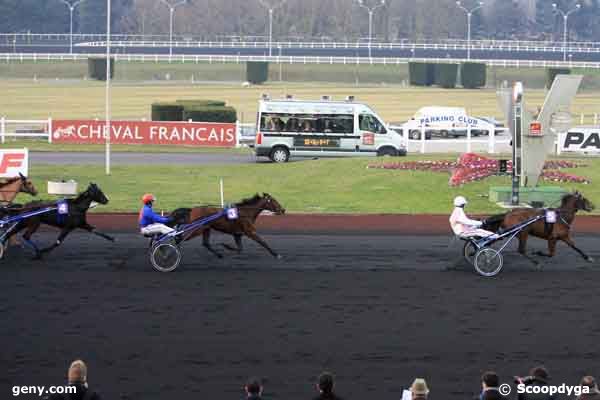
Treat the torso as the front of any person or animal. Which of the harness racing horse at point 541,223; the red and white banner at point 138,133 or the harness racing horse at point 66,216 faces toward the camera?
the red and white banner

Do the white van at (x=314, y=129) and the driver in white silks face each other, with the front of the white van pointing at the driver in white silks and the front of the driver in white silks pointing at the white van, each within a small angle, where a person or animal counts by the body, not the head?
no

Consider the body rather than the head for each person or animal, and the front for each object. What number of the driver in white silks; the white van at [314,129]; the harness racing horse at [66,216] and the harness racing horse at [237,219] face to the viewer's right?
4

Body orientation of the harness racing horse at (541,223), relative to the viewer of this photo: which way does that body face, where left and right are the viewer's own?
facing to the right of the viewer

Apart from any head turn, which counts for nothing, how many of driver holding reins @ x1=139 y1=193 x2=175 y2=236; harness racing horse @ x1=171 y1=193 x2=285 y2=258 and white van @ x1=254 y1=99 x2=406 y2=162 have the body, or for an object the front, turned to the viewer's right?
3

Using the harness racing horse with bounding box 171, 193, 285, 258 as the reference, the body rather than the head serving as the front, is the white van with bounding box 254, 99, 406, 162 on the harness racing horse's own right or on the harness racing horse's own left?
on the harness racing horse's own left

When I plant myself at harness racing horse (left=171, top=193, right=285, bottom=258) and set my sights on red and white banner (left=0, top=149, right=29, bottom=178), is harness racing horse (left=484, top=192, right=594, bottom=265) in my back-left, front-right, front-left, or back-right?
back-right

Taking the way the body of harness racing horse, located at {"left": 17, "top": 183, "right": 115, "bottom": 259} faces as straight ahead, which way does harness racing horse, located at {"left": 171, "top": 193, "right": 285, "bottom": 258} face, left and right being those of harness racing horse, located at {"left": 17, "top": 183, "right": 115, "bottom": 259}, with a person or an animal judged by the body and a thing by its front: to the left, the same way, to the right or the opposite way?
the same way

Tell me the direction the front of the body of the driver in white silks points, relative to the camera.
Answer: to the viewer's right

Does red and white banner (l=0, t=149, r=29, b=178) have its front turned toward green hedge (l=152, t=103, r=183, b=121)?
no

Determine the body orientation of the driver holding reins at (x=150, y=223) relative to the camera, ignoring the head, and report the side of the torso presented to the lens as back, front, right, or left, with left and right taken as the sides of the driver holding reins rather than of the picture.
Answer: right

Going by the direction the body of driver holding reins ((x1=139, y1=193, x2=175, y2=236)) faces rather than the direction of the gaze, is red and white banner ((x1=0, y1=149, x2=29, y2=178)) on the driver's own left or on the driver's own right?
on the driver's own left

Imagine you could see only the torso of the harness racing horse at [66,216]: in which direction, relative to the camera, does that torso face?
to the viewer's right

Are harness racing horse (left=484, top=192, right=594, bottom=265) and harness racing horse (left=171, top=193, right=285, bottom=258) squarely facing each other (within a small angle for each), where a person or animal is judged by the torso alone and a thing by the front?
no

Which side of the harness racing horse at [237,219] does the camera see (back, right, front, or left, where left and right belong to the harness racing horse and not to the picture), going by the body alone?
right

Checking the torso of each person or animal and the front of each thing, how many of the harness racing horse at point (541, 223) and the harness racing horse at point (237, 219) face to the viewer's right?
2

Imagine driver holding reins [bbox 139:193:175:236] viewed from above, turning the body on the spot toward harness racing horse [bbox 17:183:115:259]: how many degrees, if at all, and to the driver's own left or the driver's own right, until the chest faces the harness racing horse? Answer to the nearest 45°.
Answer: approximately 135° to the driver's own left

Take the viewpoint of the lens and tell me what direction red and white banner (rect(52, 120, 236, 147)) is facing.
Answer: facing the viewer

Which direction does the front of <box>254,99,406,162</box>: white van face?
to the viewer's right
